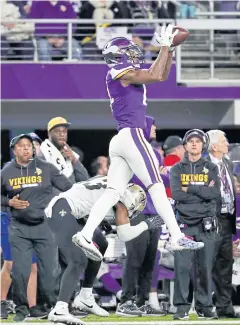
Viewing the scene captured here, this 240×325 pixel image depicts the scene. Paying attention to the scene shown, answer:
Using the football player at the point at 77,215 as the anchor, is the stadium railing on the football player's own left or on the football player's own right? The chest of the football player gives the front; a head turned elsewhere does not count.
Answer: on the football player's own left

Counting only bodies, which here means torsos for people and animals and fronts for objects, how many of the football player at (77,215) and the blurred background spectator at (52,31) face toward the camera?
1

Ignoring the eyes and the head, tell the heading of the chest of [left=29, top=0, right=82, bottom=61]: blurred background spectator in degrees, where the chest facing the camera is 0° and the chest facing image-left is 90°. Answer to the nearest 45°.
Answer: approximately 0°

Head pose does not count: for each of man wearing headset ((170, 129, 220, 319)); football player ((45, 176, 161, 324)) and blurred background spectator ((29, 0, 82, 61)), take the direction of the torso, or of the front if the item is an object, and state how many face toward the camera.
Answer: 2

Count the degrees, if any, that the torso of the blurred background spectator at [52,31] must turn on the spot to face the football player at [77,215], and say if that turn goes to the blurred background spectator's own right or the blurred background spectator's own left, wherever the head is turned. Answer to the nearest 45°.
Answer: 0° — they already face them

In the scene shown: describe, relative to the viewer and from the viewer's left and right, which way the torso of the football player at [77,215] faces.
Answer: facing to the right of the viewer
